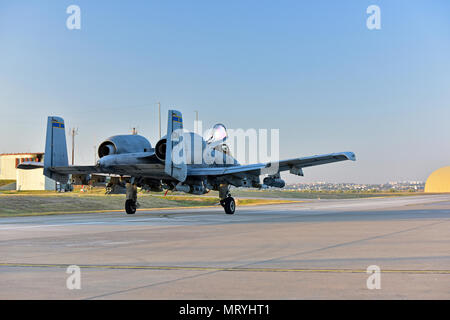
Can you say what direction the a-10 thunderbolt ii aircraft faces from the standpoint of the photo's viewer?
facing away from the viewer and to the right of the viewer
